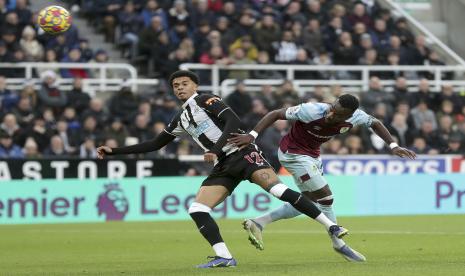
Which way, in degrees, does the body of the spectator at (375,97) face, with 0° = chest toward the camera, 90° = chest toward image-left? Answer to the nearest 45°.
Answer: approximately 0°

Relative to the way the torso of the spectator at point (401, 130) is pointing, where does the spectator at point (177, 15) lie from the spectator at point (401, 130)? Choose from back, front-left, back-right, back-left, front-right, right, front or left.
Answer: right

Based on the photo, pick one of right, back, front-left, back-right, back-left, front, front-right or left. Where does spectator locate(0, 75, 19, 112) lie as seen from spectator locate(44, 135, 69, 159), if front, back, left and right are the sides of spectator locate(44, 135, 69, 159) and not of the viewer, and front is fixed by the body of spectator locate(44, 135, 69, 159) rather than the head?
back-right

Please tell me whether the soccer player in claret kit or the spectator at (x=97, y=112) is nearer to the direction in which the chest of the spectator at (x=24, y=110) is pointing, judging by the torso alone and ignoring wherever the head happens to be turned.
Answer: the soccer player in claret kit

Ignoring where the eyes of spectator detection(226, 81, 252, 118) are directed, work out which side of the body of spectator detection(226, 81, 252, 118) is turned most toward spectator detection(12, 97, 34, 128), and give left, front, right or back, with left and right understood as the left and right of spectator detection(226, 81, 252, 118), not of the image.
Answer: right

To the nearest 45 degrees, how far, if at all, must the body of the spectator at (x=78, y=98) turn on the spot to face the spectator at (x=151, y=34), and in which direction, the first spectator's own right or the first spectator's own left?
approximately 135° to the first spectator's own left

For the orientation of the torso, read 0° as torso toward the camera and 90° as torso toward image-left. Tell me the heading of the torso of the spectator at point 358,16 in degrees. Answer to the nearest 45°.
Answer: approximately 0°

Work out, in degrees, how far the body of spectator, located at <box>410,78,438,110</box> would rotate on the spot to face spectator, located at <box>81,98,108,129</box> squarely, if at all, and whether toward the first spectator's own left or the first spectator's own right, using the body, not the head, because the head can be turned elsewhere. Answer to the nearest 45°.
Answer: approximately 45° to the first spectator's own right

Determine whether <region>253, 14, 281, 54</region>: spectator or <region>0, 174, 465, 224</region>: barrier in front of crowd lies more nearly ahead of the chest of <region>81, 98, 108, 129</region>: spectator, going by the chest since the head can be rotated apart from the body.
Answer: the barrier in front of crowd

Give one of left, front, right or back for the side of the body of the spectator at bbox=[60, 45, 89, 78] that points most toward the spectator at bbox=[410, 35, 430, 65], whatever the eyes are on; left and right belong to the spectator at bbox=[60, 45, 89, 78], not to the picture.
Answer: left
